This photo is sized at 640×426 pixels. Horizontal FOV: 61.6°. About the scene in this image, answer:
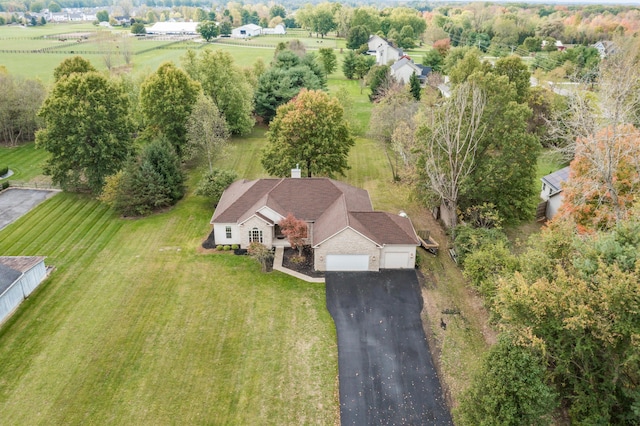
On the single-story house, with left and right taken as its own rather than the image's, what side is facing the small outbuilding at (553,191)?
left

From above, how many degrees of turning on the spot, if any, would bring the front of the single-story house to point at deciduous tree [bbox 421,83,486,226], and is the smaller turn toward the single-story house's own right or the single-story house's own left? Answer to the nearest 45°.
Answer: approximately 90° to the single-story house's own left

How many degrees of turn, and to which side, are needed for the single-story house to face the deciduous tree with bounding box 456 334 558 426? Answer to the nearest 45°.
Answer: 0° — it already faces it

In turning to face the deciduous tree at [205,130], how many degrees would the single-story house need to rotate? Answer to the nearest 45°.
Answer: approximately 135° to its right

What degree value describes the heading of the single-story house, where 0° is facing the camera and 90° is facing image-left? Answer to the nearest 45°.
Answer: approximately 0°

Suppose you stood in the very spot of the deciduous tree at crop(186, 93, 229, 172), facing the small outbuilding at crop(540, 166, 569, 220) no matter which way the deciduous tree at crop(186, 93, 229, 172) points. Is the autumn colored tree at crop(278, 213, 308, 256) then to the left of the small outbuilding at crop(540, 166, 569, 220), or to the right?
right

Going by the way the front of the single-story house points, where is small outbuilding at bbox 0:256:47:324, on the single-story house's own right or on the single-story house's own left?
on the single-story house's own right

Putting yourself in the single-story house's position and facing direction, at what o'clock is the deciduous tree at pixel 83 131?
The deciduous tree is roughly at 4 o'clock from the single-story house.

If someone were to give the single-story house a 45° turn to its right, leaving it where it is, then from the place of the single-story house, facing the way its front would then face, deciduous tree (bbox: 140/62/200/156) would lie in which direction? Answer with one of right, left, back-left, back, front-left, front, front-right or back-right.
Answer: right

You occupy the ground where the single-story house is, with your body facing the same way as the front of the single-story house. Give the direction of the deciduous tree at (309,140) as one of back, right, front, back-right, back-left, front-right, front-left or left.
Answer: back

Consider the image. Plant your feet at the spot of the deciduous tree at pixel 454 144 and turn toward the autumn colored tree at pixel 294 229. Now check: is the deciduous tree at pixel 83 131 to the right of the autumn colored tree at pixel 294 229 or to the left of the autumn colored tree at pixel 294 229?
right

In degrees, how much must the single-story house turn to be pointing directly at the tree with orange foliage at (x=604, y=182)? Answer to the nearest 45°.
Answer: approximately 90° to its left
